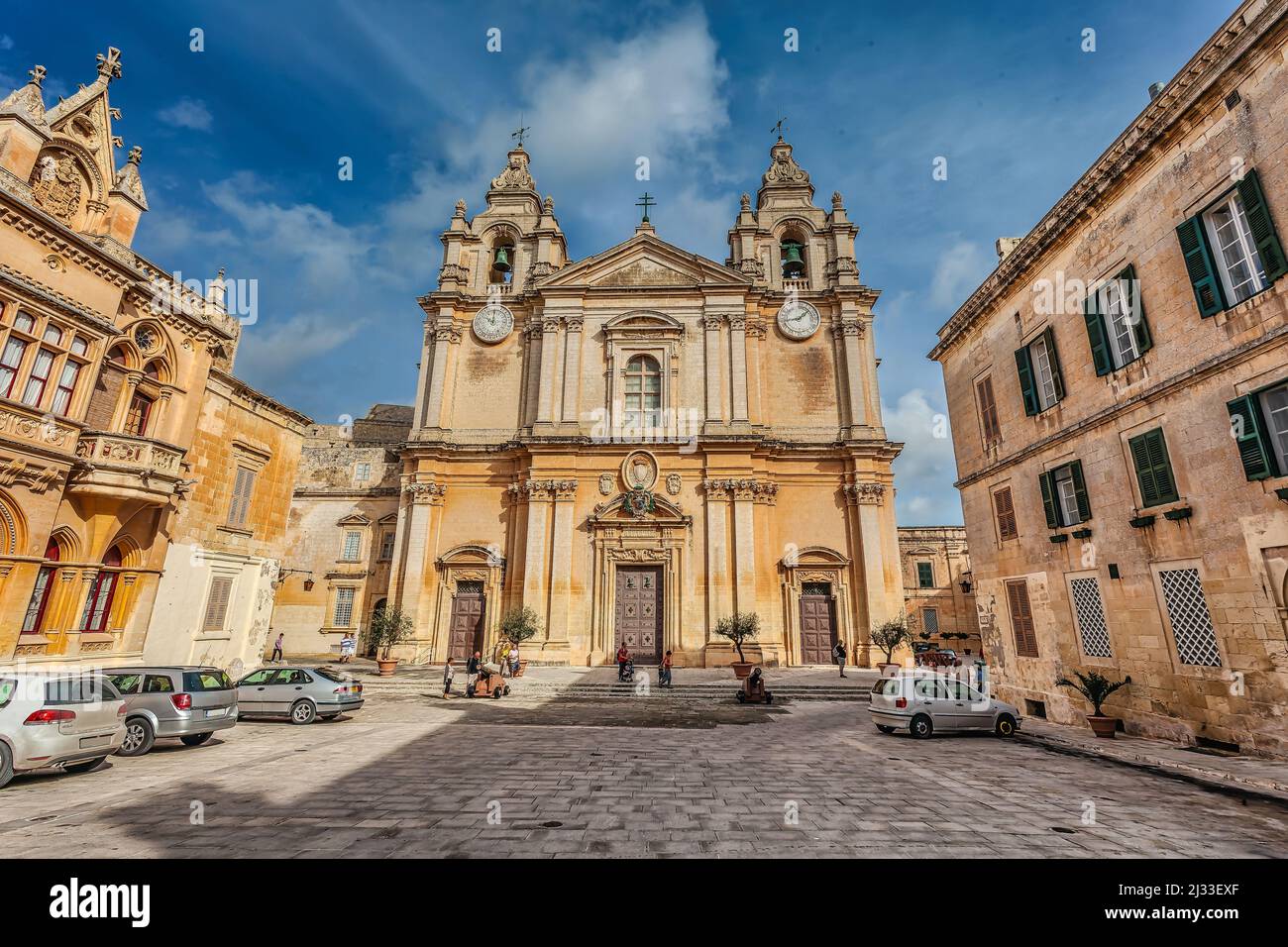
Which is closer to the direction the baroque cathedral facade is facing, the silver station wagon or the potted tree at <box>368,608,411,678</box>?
the silver station wagon

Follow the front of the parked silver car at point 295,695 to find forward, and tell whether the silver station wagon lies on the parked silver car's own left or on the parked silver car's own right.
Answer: on the parked silver car's own left

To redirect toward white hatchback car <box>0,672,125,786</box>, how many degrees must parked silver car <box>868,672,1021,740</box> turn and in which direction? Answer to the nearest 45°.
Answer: approximately 180°

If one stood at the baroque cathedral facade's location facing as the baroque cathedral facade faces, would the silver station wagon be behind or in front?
in front

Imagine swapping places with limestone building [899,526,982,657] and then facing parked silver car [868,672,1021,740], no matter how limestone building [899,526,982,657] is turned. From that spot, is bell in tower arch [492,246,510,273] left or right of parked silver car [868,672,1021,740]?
right

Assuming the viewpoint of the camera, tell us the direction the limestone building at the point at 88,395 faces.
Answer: facing the viewer and to the right of the viewer

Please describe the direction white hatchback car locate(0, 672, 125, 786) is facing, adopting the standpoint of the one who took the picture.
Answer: facing away from the viewer and to the left of the viewer

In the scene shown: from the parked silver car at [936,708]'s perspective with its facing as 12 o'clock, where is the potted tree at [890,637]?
The potted tree is roughly at 10 o'clock from the parked silver car.

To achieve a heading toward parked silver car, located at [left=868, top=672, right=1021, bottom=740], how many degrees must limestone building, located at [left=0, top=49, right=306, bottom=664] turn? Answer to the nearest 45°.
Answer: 0° — it already faces it

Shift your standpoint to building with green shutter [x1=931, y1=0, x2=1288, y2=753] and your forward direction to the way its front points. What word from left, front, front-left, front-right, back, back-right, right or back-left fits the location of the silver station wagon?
front

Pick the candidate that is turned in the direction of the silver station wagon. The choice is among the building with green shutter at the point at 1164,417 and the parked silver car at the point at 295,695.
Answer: the building with green shutter

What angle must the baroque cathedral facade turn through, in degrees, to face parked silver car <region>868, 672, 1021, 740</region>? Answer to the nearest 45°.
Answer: approximately 45° to its left

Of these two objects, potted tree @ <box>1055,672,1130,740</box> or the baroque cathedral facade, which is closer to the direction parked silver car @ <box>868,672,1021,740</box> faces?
the potted tree

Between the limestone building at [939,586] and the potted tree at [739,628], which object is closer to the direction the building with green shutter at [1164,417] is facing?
the potted tree

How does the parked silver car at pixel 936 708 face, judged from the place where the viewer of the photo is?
facing away from the viewer and to the right of the viewer

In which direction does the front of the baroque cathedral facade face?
toward the camera

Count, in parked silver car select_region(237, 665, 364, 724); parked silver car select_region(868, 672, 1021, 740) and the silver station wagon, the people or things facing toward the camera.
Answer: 0

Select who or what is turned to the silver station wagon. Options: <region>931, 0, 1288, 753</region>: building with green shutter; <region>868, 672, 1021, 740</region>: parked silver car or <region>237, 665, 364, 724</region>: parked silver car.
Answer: the building with green shutter
